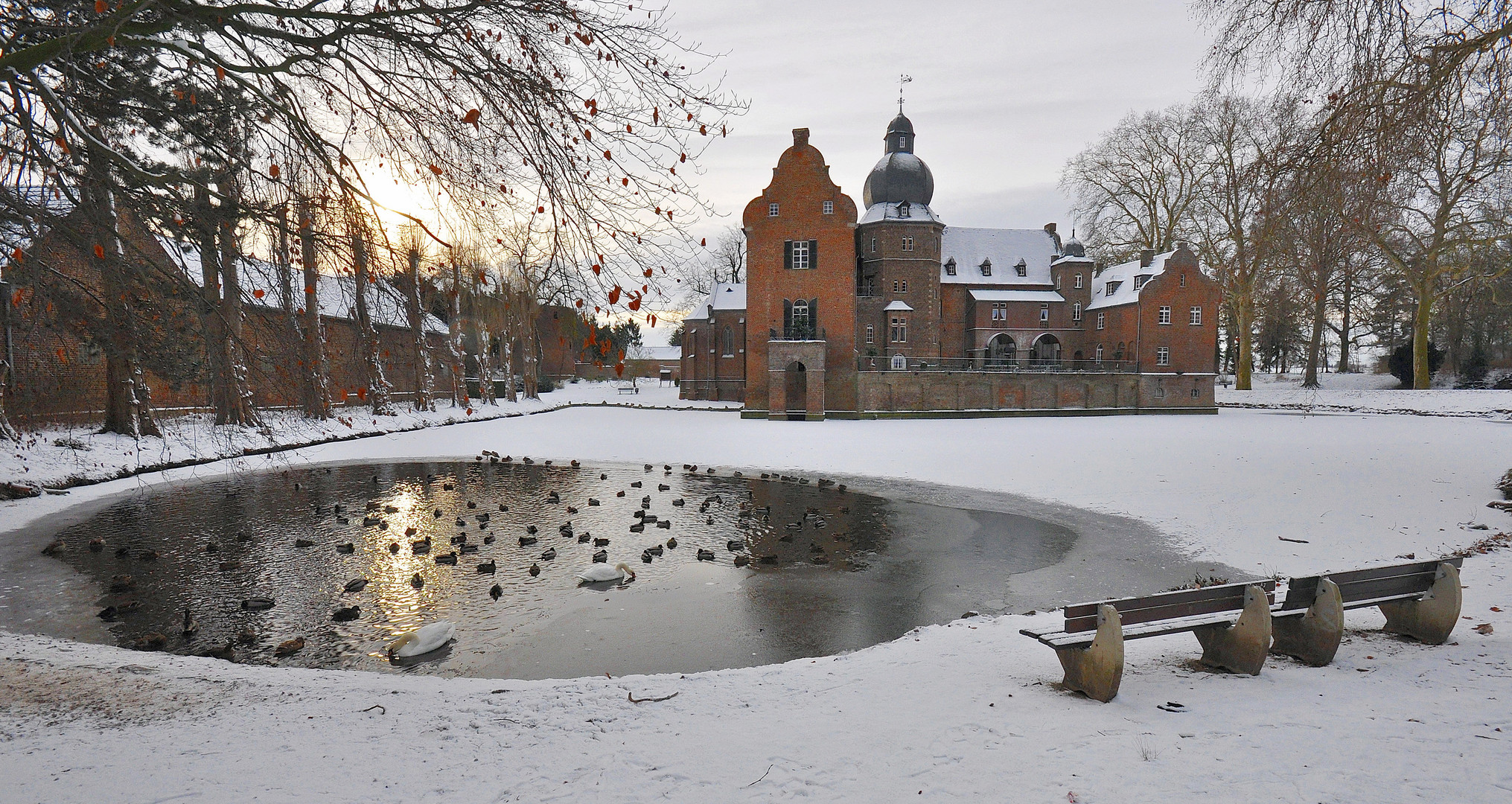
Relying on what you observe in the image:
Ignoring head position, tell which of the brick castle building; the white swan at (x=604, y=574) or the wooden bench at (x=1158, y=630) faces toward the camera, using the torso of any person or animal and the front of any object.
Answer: the brick castle building

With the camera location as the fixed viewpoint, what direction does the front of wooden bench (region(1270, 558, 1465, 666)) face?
facing away from the viewer and to the left of the viewer

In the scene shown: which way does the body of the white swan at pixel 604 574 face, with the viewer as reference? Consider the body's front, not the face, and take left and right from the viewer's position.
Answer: facing to the right of the viewer

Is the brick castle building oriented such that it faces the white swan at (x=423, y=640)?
yes

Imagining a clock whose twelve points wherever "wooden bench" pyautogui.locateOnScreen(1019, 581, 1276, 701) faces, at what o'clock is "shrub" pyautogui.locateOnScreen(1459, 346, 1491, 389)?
The shrub is roughly at 2 o'clock from the wooden bench.

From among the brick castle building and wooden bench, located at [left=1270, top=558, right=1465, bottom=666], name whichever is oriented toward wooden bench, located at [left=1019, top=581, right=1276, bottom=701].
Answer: the brick castle building

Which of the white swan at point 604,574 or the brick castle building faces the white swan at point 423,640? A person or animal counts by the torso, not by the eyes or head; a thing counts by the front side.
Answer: the brick castle building

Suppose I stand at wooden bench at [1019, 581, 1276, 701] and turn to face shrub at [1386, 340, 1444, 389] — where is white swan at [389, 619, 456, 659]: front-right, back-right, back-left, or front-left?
back-left

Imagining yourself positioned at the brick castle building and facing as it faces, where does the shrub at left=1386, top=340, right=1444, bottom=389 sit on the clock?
The shrub is roughly at 8 o'clock from the brick castle building.

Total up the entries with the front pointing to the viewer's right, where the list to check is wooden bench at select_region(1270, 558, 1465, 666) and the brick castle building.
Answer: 0

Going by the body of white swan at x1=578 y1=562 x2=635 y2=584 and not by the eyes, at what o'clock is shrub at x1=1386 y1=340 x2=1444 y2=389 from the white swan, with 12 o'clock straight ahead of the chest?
The shrub is roughly at 11 o'clock from the white swan.
